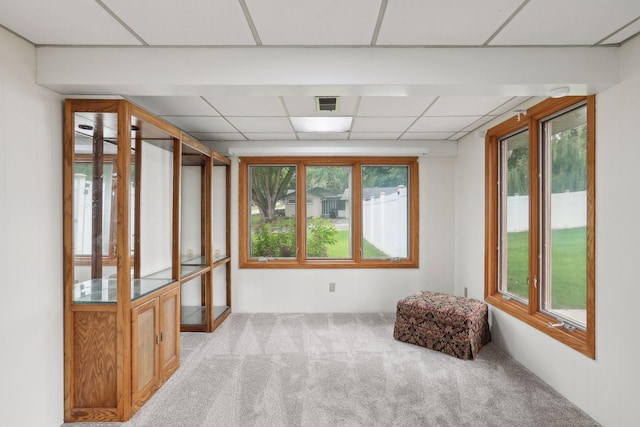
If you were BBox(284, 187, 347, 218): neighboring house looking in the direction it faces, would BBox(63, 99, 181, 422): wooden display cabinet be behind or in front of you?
in front

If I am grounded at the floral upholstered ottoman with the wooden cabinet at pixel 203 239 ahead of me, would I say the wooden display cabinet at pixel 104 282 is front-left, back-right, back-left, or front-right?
front-left

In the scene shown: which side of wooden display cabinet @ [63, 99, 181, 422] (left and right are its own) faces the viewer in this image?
right

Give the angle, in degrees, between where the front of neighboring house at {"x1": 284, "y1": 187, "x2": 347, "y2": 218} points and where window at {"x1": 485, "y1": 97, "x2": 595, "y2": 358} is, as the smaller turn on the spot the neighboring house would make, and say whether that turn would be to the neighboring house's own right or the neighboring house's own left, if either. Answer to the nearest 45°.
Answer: approximately 45° to the neighboring house's own left

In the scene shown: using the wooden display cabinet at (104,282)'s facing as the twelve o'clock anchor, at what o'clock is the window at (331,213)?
The window is roughly at 11 o'clock from the wooden display cabinet.

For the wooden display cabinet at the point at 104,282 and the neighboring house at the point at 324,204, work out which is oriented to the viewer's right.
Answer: the wooden display cabinet

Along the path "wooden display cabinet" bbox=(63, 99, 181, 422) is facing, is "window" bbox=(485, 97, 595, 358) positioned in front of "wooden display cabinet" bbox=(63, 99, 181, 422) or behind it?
in front

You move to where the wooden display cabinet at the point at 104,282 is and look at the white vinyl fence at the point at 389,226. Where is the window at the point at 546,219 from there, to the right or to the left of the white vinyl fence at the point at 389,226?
right

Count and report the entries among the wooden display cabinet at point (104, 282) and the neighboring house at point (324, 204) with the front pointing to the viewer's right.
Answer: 1

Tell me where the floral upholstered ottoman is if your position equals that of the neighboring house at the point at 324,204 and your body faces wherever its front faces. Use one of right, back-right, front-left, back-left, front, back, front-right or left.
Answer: front-left

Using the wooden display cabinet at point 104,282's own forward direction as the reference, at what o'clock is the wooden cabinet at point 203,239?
The wooden cabinet is roughly at 10 o'clock from the wooden display cabinet.

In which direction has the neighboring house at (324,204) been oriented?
toward the camera
